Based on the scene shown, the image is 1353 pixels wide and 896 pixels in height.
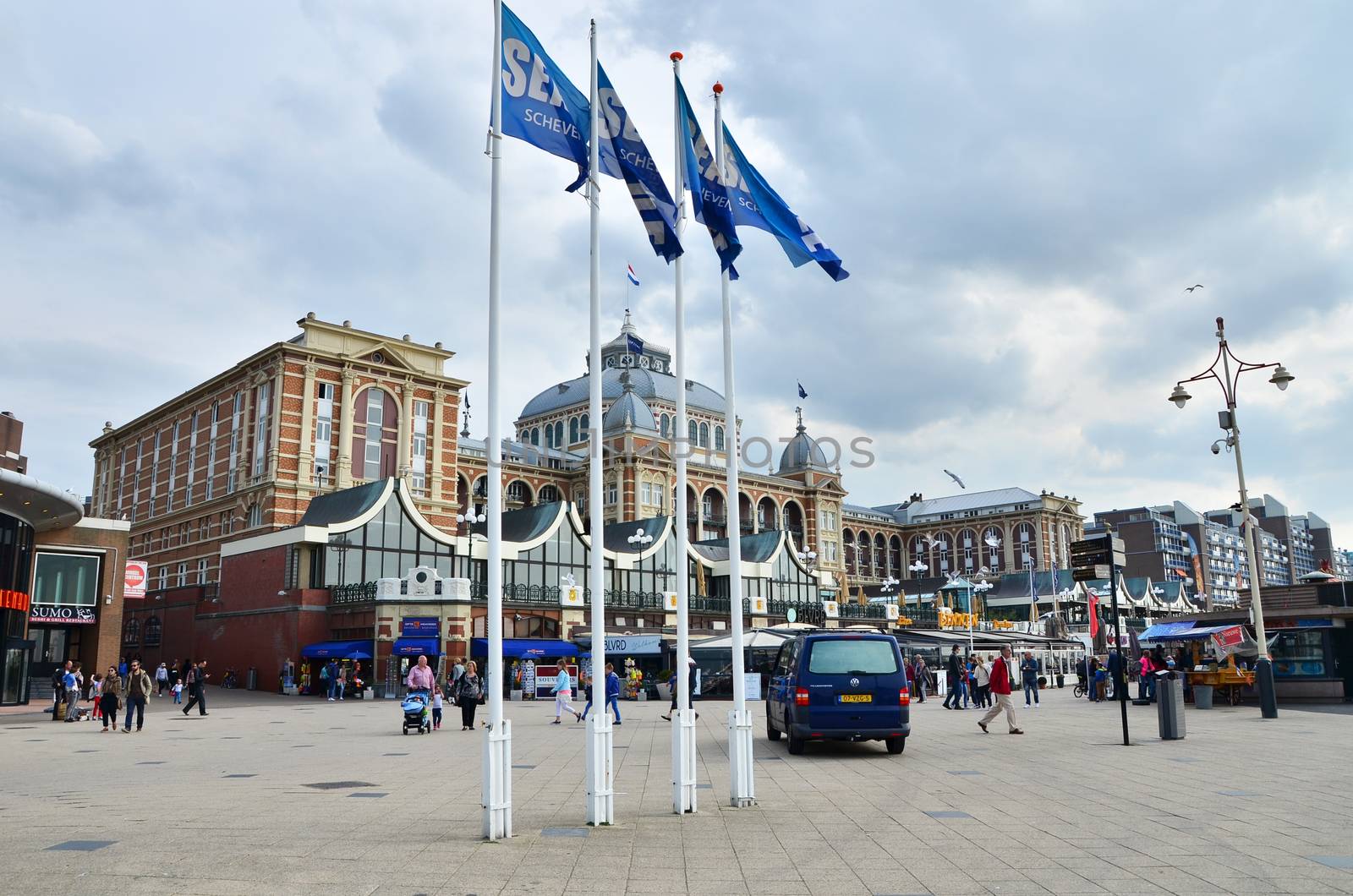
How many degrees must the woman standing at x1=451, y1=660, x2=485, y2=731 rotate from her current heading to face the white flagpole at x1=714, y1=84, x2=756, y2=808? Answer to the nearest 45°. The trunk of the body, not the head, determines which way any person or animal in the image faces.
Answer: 0° — they already face it

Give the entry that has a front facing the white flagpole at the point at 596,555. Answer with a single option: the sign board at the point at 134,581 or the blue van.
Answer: the sign board

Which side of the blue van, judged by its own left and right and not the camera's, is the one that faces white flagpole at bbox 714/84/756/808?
back

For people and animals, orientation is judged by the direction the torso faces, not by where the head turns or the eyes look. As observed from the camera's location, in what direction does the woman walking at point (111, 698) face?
facing the viewer

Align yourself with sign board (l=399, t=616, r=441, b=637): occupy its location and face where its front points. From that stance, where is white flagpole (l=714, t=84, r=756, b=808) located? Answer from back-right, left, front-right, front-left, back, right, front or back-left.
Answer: front

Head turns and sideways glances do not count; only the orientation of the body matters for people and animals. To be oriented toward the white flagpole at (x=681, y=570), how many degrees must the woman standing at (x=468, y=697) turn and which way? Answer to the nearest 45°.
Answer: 0° — they already face it

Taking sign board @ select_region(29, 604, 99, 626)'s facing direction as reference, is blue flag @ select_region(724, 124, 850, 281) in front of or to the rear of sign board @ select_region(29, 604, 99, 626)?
in front

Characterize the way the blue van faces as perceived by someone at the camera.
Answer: facing away from the viewer

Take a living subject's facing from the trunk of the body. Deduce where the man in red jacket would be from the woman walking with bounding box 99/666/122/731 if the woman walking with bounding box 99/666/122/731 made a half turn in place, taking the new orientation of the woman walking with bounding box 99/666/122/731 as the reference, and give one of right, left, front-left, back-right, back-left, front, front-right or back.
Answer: back-right

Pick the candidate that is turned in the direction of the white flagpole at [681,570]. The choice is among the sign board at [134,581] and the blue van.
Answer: the sign board

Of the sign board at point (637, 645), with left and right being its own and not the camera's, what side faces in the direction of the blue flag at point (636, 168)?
front

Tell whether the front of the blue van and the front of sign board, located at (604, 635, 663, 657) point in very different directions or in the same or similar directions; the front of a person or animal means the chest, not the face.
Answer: very different directions

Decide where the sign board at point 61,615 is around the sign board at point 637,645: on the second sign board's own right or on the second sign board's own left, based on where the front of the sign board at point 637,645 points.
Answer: on the second sign board's own right

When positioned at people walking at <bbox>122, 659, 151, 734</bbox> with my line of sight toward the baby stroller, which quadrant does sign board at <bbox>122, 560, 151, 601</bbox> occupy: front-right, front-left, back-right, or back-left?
back-left

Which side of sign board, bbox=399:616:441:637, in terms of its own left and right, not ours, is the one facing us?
front

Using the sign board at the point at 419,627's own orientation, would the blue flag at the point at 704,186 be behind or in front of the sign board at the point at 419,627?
in front
